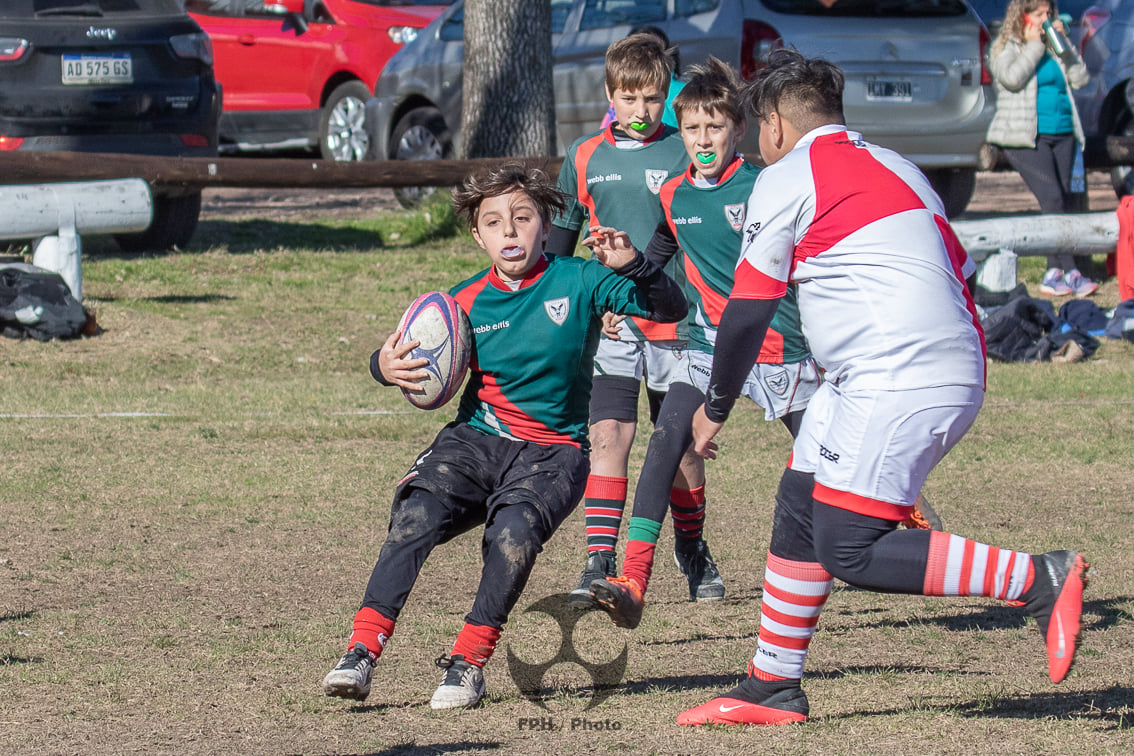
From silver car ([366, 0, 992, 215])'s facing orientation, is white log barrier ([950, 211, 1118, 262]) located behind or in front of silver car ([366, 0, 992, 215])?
behind

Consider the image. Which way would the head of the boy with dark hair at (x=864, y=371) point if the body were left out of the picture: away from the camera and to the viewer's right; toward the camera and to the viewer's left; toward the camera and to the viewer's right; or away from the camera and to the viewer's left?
away from the camera and to the viewer's left

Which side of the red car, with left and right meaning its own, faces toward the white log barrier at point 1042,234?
front

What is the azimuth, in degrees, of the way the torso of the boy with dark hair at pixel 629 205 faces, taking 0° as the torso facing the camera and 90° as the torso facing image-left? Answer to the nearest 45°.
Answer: approximately 0°

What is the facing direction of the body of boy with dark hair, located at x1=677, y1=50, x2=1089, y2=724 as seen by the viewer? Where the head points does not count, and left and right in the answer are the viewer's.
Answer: facing away from the viewer and to the left of the viewer

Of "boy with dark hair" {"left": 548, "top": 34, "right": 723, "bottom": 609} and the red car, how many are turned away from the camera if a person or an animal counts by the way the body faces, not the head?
0

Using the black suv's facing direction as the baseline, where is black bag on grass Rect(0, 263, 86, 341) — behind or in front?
behind

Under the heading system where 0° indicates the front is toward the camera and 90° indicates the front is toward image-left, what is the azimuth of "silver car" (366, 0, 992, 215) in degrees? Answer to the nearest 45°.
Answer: approximately 135°

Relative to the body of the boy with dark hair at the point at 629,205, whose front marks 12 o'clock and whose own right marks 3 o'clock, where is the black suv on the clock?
The black suv is roughly at 5 o'clock from the boy with dark hair.

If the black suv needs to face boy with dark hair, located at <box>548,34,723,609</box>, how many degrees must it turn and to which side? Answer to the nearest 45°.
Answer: approximately 180°

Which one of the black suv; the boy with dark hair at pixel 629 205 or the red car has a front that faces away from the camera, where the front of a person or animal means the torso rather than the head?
the black suv

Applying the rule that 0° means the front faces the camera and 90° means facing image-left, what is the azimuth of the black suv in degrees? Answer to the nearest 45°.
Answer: approximately 180°
